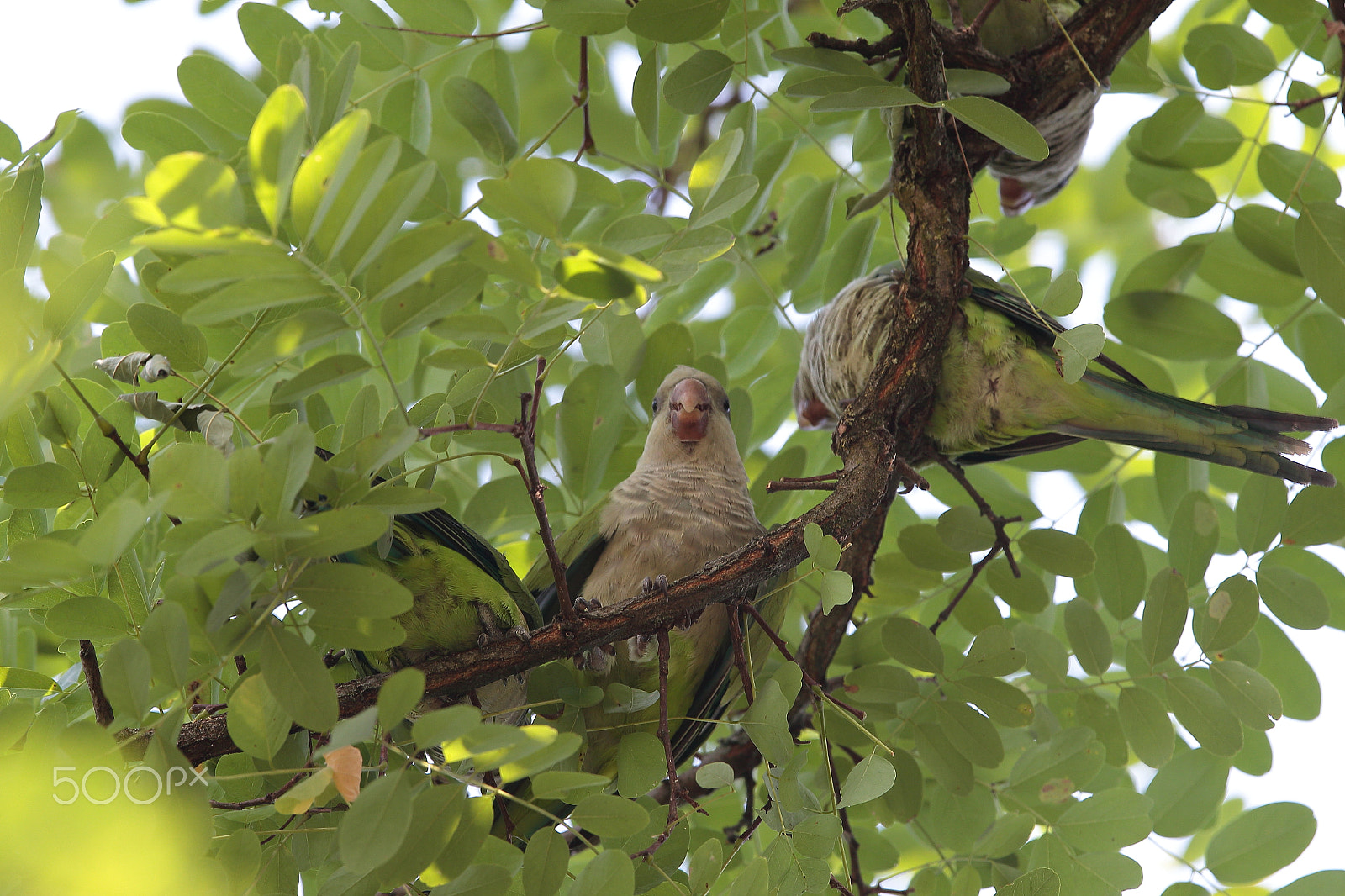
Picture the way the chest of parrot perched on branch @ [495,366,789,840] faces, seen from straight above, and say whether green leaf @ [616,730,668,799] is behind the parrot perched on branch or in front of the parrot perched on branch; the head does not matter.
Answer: in front

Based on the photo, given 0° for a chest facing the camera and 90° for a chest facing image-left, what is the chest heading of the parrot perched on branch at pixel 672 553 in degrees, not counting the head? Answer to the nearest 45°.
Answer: approximately 0°

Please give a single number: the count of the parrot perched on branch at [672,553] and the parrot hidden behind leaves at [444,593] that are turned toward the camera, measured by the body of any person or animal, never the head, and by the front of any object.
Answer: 1

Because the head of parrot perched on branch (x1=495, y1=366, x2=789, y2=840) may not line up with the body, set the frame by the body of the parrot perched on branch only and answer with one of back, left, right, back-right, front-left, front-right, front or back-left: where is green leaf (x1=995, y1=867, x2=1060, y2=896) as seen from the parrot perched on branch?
front-left
